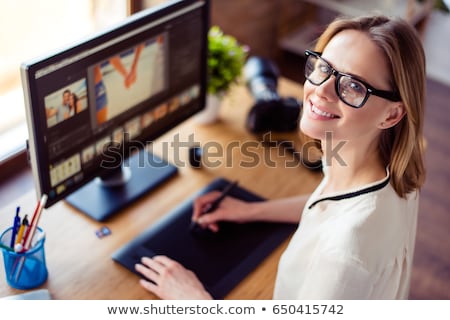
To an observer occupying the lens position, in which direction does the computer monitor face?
facing the viewer and to the right of the viewer

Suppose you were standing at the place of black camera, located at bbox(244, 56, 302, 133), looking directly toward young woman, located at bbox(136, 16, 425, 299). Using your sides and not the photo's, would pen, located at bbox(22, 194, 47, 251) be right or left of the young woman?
right

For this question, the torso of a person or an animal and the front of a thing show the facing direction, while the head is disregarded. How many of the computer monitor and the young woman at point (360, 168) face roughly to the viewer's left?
1

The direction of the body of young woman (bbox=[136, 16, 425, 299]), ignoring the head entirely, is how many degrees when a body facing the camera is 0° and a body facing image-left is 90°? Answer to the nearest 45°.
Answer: approximately 90°

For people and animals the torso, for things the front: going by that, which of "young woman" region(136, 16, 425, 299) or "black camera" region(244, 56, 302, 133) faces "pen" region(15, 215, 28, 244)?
the young woman

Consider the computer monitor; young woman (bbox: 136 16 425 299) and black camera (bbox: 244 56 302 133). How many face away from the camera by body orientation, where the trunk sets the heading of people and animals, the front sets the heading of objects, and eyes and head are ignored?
1

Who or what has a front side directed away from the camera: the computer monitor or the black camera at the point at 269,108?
the black camera

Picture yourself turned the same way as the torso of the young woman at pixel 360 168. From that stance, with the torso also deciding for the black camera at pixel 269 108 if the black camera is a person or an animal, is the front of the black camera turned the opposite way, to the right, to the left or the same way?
to the right

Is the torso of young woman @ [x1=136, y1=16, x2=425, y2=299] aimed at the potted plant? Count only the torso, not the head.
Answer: no

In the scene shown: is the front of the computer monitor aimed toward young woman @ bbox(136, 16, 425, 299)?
yes

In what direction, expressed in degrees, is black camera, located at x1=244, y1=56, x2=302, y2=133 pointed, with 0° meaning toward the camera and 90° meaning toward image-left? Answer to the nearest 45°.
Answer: approximately 180°

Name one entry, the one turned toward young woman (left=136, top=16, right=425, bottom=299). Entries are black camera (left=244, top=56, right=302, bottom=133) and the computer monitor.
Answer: the computer monitor

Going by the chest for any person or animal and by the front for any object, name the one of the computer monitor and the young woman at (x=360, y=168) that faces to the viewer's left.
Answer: the young woman

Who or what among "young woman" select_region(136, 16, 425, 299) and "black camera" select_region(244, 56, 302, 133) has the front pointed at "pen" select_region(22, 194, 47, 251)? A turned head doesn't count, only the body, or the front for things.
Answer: the young woman
